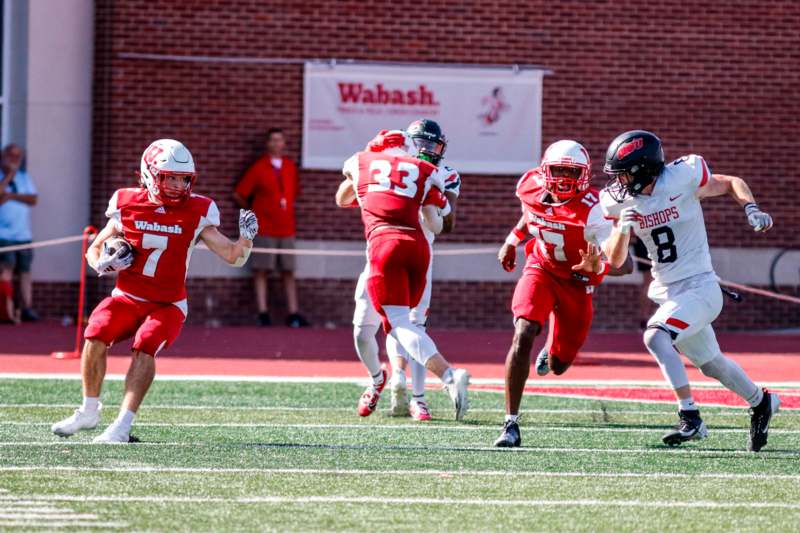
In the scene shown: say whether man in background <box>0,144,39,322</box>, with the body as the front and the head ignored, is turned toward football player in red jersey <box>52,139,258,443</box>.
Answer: yes

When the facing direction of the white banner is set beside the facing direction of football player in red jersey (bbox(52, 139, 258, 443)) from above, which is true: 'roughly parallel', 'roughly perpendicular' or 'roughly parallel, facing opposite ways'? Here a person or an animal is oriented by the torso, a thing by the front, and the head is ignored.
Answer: roughly parallel

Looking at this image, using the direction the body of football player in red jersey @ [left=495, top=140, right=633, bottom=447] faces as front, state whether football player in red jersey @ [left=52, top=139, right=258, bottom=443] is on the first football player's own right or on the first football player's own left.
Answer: on the first football player's own right

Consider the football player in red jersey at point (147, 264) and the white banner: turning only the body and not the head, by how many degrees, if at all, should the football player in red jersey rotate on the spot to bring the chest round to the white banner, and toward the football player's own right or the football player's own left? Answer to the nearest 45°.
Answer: approximately 180°

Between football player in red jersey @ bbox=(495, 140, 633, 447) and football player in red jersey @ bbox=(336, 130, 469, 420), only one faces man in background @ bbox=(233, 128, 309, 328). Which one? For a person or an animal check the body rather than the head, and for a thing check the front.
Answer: football player in red jersey @ bbox=(336, 130, 469, 420)

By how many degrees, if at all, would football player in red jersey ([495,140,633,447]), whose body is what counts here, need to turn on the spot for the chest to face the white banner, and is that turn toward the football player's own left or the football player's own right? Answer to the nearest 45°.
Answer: approximately 180°

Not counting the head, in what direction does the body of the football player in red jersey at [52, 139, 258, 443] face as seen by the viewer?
toward the camera

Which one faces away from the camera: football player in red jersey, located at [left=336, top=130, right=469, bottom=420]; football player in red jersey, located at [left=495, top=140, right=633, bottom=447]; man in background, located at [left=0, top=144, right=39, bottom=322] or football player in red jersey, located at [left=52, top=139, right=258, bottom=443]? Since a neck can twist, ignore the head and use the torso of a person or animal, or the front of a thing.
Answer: football player in red jersey, located at [left=336, top=130, right=469, bottom=420]

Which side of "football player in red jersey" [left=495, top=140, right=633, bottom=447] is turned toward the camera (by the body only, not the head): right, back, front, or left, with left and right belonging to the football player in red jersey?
front

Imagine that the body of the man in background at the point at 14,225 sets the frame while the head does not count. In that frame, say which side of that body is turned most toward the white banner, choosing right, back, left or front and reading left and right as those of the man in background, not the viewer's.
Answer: left

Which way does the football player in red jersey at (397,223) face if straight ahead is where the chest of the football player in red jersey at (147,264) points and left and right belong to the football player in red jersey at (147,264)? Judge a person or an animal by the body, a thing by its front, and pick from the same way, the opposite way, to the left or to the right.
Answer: the opposite way

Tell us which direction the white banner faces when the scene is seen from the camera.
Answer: facing the viewer

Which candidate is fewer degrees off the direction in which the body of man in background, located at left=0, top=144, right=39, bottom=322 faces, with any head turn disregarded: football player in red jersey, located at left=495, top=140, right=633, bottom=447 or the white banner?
the football player in red jersey

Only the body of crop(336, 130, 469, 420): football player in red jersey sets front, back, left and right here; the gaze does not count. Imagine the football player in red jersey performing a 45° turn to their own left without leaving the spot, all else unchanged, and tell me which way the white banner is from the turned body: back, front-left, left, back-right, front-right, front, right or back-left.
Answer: front-right
